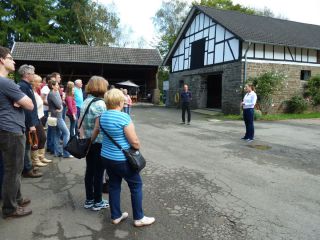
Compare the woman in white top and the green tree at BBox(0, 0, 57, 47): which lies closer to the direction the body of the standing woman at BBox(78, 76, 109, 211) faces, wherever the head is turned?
the woman in white top

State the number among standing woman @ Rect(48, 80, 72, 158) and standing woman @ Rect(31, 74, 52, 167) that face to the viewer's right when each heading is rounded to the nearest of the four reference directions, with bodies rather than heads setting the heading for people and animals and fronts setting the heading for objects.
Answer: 2

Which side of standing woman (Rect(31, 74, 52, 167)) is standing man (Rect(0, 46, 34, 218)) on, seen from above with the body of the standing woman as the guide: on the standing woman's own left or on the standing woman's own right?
on the standing woman's own right

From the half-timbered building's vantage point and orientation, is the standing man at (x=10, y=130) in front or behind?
in front

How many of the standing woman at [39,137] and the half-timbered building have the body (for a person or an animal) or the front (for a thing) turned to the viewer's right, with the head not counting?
1

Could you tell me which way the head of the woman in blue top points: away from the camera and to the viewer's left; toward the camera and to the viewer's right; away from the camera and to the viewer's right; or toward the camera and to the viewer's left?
away from the camera and to the viewer's right

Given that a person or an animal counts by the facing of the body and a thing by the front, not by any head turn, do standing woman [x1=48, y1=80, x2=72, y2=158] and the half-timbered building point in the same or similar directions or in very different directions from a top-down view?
very different directions

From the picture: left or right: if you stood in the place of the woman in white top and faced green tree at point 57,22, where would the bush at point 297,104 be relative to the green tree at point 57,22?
right

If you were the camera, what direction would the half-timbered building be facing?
facing the viewer and to the left of the viewer

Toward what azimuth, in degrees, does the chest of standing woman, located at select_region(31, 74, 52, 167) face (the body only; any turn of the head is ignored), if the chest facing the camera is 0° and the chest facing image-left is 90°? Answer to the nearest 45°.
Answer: approximately 270°

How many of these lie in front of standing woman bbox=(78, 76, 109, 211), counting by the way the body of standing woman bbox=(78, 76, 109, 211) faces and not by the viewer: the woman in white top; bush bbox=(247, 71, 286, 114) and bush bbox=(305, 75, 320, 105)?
3

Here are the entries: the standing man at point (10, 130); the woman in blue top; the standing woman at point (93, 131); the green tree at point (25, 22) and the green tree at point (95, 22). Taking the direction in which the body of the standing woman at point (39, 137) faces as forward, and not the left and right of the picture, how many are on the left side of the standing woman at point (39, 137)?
2

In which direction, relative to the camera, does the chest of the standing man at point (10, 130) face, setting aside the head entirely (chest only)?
to the viewer's right

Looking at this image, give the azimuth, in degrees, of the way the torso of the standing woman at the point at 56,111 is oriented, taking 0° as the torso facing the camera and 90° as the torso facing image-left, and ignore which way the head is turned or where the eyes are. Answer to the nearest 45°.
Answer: approximately 270°

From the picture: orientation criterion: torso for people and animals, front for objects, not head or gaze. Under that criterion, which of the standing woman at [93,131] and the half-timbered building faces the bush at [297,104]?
the standing woman
